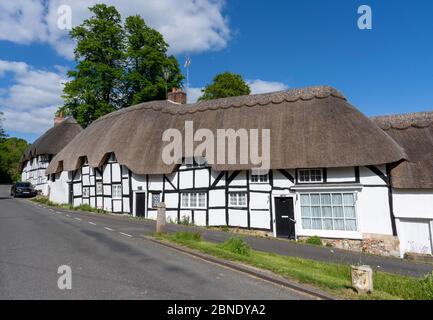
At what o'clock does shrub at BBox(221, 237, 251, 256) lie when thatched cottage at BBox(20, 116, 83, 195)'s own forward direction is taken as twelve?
The shrub is roughly at 10 o'clock from the thatched cottage.

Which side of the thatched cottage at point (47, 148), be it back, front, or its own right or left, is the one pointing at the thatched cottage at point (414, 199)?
left

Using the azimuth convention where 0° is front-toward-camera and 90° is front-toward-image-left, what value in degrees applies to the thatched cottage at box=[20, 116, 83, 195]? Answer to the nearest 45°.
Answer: approximately 45°

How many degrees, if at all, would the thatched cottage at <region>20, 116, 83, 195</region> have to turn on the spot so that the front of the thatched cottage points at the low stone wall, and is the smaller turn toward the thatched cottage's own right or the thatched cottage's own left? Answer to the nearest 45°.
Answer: approximately 90° to the thatched cottage's own left

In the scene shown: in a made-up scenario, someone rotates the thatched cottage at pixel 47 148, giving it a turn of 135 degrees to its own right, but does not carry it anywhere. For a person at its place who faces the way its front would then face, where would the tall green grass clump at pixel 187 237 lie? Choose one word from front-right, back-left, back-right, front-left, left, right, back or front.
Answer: back

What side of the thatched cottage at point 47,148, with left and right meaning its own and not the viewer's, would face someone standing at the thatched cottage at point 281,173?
left

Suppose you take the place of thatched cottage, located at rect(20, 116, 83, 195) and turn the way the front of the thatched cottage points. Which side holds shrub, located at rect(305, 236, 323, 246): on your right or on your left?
on your left
